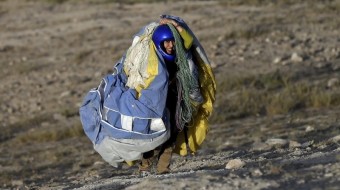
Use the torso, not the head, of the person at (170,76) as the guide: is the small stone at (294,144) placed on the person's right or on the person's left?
on the person's left

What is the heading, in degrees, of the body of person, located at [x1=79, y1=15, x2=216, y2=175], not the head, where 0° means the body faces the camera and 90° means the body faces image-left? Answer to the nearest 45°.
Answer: approximately 315°

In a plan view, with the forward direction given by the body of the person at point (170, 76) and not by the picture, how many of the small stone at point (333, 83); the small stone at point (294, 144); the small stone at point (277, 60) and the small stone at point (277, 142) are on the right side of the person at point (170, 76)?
0

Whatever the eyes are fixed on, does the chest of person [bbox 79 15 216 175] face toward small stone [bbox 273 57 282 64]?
no

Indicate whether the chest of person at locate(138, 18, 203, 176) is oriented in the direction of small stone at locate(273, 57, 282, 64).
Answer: no

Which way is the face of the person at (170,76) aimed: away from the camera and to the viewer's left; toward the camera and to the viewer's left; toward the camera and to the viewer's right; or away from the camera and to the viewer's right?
toward the camera and to the viewer's right

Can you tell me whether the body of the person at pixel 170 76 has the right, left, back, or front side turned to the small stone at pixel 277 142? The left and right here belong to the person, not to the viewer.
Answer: left

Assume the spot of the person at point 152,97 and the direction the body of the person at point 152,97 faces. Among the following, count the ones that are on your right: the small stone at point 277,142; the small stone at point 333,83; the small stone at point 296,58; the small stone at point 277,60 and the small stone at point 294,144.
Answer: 0

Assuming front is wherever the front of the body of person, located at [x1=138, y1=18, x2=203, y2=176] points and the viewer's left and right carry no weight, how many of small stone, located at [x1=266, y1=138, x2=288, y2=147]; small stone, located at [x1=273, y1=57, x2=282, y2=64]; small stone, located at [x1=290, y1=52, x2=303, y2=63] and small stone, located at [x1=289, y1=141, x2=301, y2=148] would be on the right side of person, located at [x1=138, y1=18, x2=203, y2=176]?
0

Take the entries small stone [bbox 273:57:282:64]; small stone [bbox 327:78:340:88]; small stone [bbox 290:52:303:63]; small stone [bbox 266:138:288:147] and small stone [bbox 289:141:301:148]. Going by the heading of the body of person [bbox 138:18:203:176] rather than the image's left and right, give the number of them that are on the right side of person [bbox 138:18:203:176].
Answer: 0

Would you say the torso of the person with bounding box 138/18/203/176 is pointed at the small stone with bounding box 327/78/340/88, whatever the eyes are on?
no

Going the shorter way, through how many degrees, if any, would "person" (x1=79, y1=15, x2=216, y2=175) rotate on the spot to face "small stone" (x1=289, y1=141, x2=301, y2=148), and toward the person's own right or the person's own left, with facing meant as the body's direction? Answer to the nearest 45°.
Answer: approximately 90° to the person's own left
